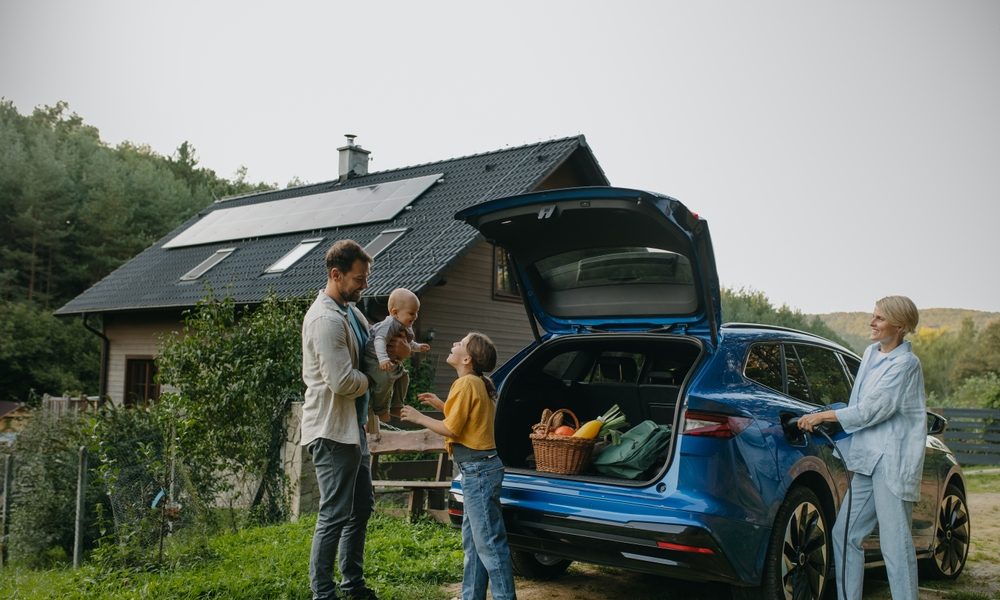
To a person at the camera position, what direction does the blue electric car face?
facing away from the viewer and to the right of the viewer

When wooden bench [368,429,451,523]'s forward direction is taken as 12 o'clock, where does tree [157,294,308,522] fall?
The tree is roughly at 4 o'clock from the wooden bench.

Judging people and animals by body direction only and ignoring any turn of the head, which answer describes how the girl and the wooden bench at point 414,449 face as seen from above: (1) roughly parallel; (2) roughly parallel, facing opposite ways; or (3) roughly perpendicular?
roughly perpendicular

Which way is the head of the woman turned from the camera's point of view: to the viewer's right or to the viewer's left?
to the viewer's left

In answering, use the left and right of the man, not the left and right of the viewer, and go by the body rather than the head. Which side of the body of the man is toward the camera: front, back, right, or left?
right

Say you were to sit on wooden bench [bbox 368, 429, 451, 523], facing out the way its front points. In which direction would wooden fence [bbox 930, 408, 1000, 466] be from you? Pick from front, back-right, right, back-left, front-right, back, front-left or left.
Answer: back-left

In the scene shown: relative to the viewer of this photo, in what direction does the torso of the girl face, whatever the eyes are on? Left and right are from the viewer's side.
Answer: facing to the left of the viewer

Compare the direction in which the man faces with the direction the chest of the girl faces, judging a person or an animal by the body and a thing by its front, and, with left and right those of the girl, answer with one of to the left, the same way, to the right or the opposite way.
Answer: the opposite way

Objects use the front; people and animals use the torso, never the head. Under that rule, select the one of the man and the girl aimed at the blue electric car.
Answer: the man

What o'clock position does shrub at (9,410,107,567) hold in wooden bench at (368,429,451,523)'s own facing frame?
The shrub is roughly at 4 o'clock from the wooden bench.
